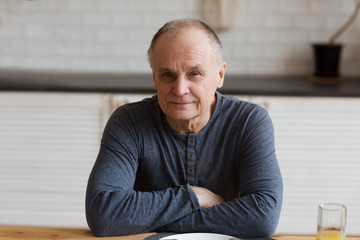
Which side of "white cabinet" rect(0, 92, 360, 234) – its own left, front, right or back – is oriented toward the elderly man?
front

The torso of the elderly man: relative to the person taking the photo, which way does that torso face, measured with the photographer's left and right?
facing the viewer

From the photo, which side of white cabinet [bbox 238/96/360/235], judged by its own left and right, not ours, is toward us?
front

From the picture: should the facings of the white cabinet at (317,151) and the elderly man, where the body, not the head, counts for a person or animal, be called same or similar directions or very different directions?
same or similar directions

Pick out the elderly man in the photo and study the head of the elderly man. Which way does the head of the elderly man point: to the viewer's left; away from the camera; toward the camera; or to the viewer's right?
toward the camera

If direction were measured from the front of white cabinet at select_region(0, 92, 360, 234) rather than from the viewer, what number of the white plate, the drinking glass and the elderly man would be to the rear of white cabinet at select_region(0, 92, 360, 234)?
0

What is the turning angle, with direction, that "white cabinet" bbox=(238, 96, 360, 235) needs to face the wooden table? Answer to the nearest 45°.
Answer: approximately 45° to its right

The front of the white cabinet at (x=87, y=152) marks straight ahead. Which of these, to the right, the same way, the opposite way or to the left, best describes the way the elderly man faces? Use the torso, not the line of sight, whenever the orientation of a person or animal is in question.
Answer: the same way

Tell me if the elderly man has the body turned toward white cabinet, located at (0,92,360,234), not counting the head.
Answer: no

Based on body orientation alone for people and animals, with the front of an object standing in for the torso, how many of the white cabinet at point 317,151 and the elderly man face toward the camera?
2

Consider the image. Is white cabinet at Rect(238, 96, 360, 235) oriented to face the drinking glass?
yes

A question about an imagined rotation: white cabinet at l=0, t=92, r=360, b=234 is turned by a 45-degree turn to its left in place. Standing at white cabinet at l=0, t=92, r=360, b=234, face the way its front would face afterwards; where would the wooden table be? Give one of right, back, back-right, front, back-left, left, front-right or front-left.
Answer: front-right
